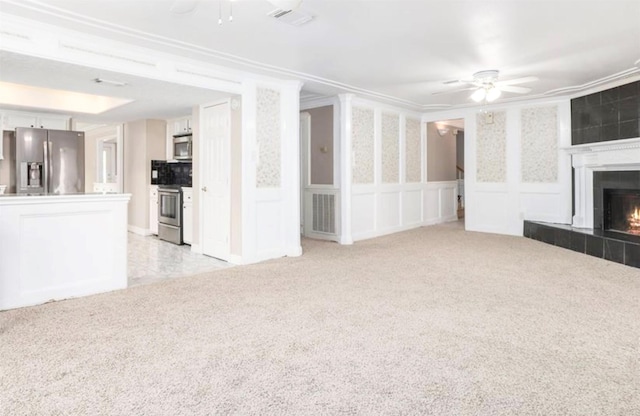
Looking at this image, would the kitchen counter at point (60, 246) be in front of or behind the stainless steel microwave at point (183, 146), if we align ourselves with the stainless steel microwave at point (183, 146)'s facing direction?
in front

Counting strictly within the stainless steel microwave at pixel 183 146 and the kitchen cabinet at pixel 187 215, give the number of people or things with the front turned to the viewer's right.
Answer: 0

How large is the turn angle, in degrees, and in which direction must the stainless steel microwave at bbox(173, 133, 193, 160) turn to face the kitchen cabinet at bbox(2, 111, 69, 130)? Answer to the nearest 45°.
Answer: approximately 45° to its right

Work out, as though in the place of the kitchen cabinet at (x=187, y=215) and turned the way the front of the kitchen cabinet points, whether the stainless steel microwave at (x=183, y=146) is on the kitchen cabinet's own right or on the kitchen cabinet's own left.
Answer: on the kitchen cabinet's own right

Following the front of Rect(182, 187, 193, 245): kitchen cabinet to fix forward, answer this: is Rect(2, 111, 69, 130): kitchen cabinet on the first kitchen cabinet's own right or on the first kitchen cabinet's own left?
on the first kitchen cabinet's own right

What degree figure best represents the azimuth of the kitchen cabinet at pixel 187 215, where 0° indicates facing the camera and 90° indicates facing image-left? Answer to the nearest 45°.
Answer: approximately 45°

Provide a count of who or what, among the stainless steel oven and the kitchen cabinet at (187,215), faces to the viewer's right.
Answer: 0

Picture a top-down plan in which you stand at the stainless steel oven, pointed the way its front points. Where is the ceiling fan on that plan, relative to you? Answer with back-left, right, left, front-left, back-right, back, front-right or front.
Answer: left

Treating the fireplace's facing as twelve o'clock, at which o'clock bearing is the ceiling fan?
The ceiling fan is roughly at 12 o'clock from the fireplace.
